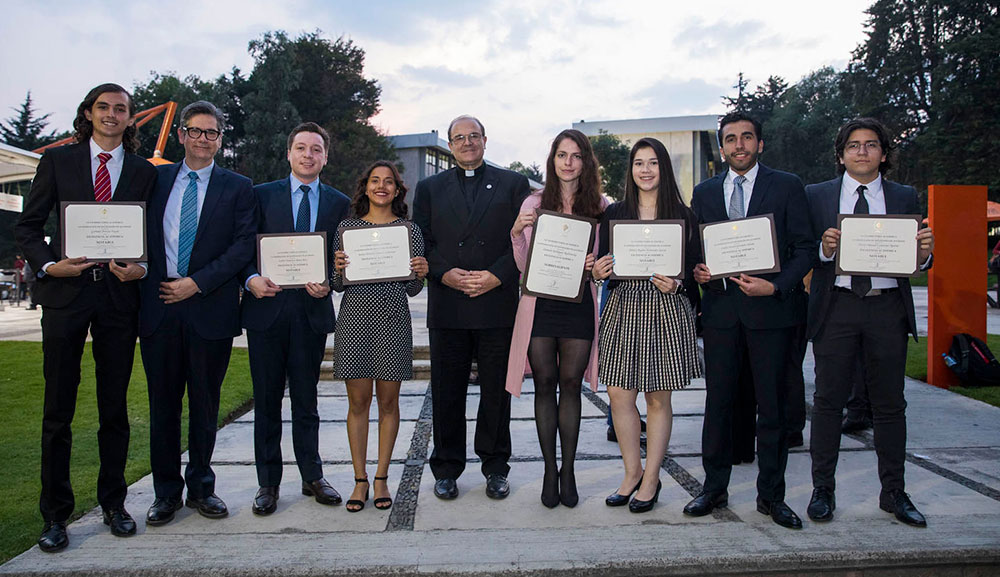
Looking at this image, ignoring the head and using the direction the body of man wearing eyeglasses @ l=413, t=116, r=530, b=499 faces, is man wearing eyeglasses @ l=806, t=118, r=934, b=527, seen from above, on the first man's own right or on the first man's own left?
on the first man's own left

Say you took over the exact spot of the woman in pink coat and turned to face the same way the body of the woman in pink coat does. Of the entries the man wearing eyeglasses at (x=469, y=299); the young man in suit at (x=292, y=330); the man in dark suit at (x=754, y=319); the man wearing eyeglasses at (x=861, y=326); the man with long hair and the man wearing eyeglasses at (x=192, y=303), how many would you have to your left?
2

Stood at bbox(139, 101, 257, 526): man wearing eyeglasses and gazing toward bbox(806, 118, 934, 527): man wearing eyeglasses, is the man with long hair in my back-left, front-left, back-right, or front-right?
back-right

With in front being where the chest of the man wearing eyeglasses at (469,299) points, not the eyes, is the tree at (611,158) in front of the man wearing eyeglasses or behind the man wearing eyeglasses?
behind

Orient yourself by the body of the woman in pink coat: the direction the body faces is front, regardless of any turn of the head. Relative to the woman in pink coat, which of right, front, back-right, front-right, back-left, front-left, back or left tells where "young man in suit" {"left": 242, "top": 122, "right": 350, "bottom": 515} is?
right

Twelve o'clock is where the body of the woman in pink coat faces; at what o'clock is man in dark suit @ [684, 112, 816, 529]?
The man in dark suit is roughly at 9 o'clock from the woman in pink coat.

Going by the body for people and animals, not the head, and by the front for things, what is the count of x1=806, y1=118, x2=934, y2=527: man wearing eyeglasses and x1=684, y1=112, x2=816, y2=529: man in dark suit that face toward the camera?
2

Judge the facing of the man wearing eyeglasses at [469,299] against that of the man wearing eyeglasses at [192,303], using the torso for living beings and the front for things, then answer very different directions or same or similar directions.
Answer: same or similar directions

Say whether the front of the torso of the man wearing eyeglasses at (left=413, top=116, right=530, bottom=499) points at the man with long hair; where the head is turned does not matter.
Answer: no

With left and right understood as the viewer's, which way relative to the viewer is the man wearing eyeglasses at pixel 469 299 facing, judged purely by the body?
facing the viewer

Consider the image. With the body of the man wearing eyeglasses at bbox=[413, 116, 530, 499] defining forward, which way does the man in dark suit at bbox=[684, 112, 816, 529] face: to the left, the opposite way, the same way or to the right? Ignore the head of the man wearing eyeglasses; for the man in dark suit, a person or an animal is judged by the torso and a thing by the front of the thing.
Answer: the same way

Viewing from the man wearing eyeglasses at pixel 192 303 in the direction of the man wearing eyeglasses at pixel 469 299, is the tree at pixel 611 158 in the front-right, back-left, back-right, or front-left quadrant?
front-left

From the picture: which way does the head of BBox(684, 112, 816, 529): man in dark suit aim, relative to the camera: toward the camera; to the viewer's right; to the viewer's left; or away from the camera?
toward the camera

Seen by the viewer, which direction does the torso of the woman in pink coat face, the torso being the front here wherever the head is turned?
toward the camera

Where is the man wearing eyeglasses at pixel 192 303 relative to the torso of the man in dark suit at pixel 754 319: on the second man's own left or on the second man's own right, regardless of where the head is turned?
on the second man's own right

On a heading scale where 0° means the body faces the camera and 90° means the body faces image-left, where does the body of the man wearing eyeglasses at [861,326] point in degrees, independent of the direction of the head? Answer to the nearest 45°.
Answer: approximately 0°

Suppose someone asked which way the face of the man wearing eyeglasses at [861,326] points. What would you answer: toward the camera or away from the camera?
toward the camera

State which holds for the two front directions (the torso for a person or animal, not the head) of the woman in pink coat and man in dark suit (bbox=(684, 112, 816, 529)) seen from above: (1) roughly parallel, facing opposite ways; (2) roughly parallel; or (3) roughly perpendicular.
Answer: roughly parallel
